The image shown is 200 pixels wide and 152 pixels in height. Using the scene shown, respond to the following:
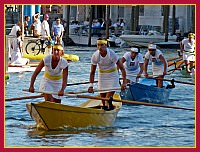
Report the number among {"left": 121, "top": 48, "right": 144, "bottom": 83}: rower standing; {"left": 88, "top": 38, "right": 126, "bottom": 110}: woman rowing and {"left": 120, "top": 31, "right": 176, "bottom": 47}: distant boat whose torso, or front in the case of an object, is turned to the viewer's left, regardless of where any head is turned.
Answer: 1

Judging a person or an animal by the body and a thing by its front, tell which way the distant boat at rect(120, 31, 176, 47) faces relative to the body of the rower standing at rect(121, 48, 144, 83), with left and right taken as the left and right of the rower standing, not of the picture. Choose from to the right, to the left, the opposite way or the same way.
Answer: to the right

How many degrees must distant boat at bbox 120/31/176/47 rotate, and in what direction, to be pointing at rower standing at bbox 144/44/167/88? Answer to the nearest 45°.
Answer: approximately 90° to its left

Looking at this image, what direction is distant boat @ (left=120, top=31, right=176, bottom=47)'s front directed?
to the viewer's left

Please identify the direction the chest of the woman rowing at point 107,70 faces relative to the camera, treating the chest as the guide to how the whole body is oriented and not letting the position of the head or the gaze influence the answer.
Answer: toward the camera

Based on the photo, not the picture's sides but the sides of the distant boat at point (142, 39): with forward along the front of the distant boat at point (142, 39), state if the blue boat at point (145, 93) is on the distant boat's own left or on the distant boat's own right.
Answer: on the distant boat's own left

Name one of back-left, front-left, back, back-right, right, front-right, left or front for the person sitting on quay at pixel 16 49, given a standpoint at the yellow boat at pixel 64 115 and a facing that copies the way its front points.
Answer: back-right

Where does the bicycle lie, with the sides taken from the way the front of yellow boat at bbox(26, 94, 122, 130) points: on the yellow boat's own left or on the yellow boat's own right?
on the yellow boat's own right

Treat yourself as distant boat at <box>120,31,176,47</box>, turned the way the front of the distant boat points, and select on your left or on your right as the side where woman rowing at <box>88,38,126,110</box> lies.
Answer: on your left

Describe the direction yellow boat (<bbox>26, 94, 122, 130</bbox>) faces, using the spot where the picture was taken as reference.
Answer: facing the viewer and to the left of the viewer

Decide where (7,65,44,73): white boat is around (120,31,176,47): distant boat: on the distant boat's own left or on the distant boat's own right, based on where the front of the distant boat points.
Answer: on the distant boat's own left
